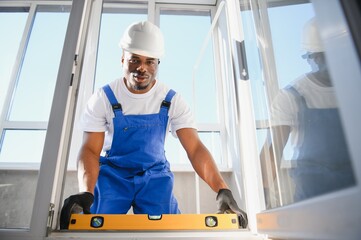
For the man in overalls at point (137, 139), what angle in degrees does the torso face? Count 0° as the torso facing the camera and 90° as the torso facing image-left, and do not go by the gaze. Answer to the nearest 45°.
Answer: approximately 0°
